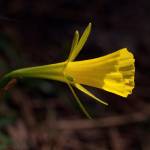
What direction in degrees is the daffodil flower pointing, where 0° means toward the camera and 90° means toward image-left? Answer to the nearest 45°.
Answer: approximately 270°
